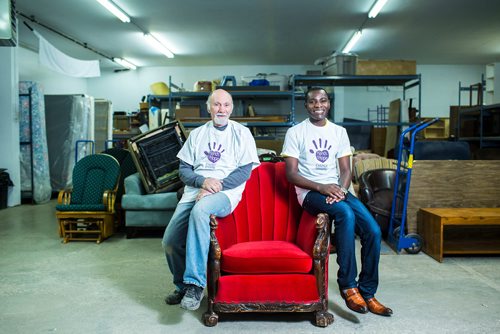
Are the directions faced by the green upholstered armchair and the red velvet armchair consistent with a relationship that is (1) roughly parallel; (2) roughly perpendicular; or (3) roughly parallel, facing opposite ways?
roughly parallel

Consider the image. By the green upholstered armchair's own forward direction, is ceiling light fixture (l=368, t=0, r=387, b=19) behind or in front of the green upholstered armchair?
behind

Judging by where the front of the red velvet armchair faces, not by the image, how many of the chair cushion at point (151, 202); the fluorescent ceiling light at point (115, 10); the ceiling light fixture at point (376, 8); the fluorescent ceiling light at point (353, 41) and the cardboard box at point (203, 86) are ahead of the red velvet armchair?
0

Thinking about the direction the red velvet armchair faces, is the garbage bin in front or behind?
behind

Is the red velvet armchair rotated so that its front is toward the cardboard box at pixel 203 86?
no

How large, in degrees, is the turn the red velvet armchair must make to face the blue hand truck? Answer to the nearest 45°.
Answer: approximately 135° to its left

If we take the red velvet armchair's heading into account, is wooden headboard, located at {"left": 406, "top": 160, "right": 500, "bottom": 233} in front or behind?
behind

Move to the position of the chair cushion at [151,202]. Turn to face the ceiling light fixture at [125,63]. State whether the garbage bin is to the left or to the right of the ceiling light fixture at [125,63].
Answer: left

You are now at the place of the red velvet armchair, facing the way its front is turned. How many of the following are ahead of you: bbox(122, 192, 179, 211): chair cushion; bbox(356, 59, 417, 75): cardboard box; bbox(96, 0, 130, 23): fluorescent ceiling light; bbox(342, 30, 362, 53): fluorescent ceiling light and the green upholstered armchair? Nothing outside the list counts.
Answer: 0

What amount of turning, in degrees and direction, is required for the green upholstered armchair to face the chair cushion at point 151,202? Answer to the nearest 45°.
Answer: approximately 90° to its left

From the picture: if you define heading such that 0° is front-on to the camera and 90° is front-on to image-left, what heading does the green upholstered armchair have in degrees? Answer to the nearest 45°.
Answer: approximately 45°

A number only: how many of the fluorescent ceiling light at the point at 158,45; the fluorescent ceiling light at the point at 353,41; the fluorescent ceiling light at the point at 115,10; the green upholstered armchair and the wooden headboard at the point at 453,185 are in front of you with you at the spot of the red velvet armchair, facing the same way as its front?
0

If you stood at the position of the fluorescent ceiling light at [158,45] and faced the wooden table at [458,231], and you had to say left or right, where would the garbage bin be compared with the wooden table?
right

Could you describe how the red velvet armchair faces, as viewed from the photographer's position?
facing the viewer

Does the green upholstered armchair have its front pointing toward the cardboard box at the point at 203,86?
no

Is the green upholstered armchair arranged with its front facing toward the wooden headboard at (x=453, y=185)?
no

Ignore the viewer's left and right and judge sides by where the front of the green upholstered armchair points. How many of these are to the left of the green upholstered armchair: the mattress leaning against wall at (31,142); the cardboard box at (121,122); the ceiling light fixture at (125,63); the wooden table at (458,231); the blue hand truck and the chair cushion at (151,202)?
3

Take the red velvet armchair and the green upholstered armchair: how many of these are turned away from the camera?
0

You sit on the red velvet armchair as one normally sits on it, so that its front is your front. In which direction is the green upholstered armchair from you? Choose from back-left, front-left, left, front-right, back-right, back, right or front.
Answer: back-right

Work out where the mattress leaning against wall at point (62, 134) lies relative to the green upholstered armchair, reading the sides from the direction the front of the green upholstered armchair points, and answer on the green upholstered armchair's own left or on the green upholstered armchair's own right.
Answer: on the green upholstered armchair's own right

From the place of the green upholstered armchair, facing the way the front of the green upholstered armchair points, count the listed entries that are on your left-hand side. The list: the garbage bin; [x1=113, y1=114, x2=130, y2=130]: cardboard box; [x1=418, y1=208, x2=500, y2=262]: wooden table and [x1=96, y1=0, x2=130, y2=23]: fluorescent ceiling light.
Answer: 1
